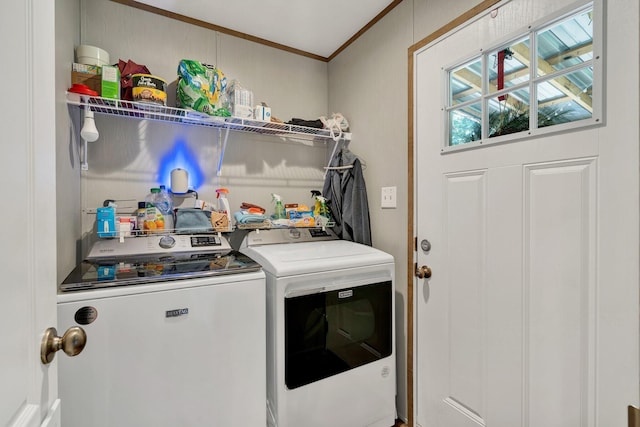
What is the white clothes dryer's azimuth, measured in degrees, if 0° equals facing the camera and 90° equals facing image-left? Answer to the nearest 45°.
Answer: approximately 315°

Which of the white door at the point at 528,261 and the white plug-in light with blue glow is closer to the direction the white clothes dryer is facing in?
the white door

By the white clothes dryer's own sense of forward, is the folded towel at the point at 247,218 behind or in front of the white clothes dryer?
behind

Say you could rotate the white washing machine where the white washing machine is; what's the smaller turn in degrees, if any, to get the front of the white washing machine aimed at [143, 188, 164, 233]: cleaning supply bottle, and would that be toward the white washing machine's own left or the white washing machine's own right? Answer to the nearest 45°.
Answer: approximately 180°

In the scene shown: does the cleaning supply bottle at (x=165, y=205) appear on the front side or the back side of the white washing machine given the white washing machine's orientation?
on the back side

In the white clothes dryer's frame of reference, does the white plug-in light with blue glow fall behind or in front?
behind

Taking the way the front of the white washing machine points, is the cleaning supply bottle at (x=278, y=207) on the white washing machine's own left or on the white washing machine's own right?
on the white washing machine's own left
